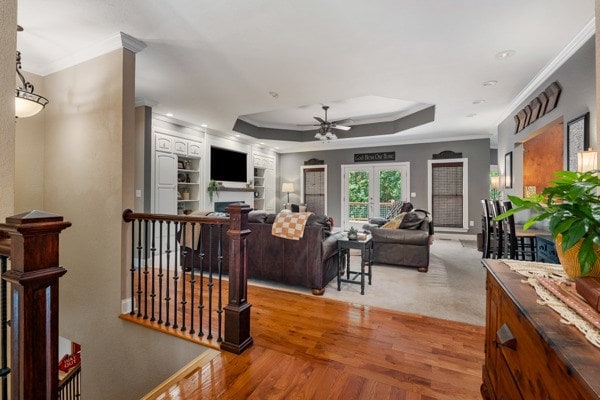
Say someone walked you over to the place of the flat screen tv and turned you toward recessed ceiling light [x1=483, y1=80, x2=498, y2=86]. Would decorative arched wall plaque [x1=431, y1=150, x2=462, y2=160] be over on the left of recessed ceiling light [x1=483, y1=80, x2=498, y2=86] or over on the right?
left

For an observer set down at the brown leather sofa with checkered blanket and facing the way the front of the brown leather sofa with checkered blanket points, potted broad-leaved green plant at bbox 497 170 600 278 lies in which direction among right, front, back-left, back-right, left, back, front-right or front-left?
back-right

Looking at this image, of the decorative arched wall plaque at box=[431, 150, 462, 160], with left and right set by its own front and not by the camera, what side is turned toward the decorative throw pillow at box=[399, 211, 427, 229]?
front

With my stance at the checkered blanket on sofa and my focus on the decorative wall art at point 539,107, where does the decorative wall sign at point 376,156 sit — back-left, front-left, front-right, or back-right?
front-left

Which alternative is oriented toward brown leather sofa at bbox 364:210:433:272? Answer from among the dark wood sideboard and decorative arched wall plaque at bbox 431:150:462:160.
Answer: the decorative arched wall plaque

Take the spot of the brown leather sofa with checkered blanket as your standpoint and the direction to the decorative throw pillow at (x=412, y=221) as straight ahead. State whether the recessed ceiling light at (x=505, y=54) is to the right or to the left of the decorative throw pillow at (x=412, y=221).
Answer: right

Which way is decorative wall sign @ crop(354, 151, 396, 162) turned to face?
toward the camera

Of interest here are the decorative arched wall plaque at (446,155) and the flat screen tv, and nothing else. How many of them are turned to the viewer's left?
0

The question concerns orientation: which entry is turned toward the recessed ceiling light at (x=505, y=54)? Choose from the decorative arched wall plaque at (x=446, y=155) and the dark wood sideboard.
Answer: the decorative arched wall plaque

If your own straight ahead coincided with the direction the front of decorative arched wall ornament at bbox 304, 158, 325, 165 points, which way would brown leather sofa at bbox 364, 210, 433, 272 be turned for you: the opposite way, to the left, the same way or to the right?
to the right

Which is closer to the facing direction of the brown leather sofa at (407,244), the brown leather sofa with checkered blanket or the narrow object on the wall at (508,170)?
the brown leather sofa with checkered blanket

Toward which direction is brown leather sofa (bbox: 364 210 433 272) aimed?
to the viewer's left

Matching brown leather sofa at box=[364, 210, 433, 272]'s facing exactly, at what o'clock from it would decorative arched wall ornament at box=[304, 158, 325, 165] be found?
The decorative arched wall ornament is roughly at 2 o'clock from the brown leather sofa.

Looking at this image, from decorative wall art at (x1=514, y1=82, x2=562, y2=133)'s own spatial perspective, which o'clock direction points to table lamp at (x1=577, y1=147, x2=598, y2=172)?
The table lamp is roughly at 10 o'clock from the decorative wall art.

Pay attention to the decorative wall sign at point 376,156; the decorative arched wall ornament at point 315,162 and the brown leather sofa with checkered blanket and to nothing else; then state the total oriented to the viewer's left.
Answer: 0
